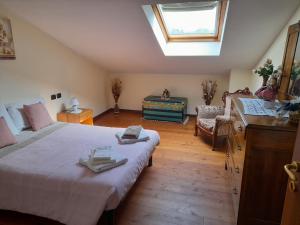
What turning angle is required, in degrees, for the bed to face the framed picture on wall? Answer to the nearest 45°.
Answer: approximately 180°

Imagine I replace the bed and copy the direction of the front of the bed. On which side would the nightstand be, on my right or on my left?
on my left

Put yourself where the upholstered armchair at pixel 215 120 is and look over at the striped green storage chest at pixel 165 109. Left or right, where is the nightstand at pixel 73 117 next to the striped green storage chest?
left

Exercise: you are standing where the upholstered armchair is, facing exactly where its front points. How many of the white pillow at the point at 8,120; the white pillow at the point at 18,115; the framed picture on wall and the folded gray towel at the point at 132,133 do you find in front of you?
4

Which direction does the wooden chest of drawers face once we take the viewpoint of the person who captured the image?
facing to the left of the viewer

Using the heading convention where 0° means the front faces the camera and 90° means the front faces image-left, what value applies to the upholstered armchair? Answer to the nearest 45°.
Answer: approximately 45°

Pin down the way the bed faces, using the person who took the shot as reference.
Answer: facing the viewer and to the right of the viewer

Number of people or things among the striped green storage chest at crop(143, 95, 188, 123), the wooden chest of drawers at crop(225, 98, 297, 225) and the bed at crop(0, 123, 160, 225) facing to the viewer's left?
1

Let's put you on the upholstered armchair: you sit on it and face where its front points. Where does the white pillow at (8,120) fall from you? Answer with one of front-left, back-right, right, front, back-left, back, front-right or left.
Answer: front

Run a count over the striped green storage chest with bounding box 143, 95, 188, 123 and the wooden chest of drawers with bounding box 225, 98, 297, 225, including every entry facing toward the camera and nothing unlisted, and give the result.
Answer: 1

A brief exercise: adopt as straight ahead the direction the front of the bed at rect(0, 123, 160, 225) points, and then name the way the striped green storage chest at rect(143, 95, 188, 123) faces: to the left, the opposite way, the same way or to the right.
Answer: to the right

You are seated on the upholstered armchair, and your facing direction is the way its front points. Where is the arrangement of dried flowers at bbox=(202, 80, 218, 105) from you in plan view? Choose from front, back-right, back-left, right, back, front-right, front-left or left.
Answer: back-right
